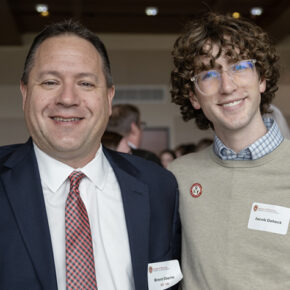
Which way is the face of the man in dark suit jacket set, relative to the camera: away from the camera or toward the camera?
toward the camera

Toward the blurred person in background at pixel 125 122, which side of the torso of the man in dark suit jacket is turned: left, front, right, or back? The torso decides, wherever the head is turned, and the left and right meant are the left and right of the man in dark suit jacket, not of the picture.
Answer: back

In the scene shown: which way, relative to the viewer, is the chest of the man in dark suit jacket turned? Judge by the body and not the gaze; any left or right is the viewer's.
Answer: facing the viewer

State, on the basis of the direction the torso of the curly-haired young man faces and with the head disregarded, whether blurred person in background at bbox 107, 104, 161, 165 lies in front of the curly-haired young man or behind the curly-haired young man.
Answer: behind

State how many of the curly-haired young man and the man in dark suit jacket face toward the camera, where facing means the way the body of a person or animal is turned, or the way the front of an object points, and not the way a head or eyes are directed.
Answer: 2

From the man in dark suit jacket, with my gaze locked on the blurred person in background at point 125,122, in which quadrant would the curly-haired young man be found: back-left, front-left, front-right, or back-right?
front-right

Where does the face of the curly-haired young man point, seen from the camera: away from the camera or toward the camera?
toward the camera

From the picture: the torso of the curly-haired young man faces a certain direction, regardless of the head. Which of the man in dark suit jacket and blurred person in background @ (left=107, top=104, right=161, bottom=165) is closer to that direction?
the man in dark suit jacket

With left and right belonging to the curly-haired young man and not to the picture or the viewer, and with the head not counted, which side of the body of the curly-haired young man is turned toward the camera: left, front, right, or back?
front

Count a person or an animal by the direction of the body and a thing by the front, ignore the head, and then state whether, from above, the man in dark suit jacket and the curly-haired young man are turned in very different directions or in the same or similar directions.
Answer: same or similar directions

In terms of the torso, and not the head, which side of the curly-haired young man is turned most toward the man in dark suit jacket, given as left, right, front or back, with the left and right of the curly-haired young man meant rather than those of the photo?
right

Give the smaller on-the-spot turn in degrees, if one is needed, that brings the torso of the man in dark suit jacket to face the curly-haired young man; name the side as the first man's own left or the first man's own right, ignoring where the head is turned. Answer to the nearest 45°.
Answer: approximately 90° to the first man's own left
